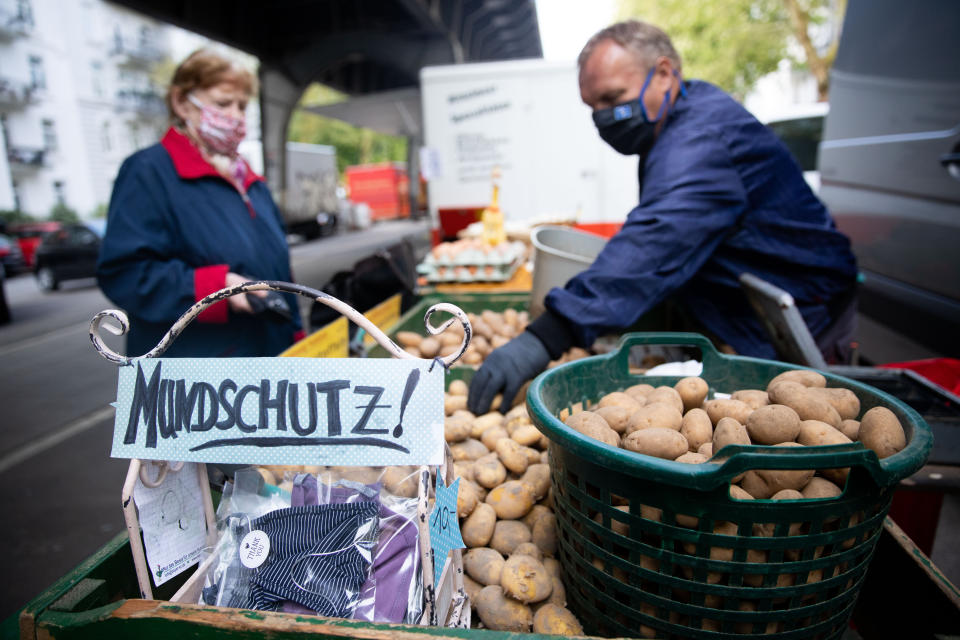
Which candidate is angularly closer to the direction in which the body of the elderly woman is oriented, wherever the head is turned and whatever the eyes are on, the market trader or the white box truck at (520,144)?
the market trader

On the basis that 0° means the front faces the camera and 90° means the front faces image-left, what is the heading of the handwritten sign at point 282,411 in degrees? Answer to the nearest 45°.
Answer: approximately 0°

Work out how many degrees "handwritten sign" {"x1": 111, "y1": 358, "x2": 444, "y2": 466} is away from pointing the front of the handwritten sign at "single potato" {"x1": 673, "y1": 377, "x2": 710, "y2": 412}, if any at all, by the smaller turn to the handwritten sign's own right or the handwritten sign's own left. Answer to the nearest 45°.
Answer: approximately 90° to the handwritten sign's own left

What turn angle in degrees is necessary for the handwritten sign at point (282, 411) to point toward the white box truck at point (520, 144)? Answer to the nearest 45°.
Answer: approximately 135° to its left

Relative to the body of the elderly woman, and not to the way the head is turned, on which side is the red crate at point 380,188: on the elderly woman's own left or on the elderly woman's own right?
on the elderly woman's own left

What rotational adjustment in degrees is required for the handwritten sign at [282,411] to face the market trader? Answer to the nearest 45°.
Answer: approximately 135° to its left

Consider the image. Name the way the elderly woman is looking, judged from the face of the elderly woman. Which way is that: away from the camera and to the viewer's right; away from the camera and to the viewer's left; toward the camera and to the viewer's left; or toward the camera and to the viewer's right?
toward the camera and to the viewer's right

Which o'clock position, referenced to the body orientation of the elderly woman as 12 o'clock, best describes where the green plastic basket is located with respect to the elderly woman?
The green plastic basket is roughly at 1 o'clock from the elderly woman.

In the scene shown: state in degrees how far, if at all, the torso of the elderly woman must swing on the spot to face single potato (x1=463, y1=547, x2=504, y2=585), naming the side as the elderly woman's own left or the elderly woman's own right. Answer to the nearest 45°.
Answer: approximately 45° to the elderly woman's own right

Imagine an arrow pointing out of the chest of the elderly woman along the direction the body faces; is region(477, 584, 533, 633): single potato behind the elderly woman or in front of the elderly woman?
in front

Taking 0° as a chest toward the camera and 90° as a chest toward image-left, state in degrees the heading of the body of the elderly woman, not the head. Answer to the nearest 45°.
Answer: approximately 315°

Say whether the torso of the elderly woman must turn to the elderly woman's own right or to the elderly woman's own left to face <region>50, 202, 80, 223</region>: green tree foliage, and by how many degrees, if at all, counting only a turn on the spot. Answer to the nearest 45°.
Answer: approximately 135° to the elderly woman's own left

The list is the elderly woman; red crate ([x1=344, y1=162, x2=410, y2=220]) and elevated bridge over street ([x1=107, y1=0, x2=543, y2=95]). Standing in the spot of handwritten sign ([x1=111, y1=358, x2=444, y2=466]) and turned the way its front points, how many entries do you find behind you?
3
